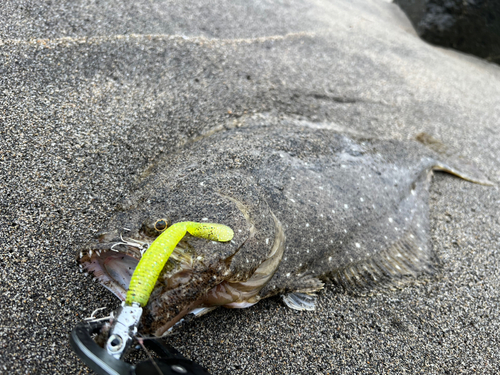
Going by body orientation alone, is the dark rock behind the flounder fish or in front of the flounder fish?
behind

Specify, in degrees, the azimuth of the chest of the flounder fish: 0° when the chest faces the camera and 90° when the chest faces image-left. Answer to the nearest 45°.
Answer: approximately 45°
